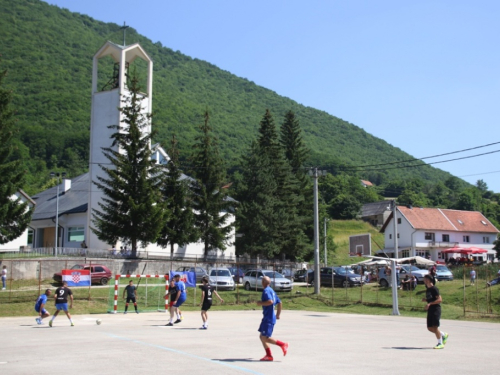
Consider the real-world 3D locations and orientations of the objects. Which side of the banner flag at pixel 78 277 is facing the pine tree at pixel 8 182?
back

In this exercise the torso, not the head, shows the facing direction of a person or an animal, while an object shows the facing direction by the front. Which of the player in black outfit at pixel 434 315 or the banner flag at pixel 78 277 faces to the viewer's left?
the player in black outfit

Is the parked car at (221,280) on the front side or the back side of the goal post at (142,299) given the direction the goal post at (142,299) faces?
on the back side

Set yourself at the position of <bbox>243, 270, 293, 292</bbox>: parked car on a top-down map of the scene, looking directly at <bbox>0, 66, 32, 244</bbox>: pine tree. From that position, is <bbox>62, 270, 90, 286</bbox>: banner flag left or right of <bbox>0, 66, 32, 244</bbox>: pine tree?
left

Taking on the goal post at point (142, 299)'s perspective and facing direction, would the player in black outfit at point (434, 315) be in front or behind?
in front

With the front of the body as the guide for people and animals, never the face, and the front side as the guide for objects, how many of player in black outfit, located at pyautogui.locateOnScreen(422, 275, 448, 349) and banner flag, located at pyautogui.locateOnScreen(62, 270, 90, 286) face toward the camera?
1

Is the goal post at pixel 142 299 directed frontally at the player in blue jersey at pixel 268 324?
yes

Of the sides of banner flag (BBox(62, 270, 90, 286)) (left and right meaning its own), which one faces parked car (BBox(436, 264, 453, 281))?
left

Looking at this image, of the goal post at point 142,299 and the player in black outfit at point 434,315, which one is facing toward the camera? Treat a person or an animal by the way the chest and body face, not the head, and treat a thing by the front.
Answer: the goal post

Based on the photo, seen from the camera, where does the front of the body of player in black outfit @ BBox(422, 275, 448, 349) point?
to the viewer's left

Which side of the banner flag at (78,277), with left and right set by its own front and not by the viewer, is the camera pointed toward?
front

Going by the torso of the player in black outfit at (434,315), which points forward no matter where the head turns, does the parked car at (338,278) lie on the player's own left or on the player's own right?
on the player's own right

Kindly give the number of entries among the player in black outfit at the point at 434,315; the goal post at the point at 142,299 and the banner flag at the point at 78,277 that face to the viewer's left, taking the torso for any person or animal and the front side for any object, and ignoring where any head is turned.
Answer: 1

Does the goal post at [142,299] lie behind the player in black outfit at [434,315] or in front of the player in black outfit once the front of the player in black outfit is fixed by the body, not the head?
in front
